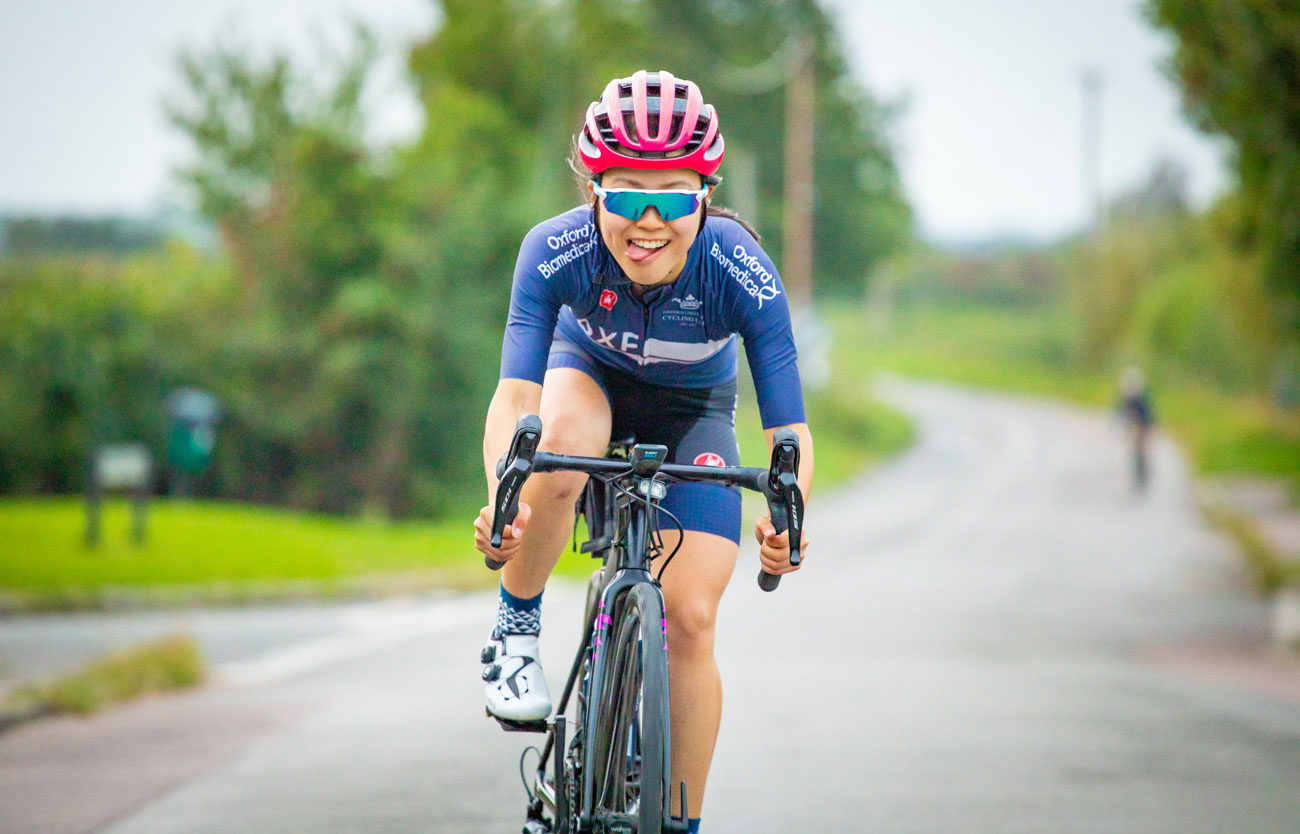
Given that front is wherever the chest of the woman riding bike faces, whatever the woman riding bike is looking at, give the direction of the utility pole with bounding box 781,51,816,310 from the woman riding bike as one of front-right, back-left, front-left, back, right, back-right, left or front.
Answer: back

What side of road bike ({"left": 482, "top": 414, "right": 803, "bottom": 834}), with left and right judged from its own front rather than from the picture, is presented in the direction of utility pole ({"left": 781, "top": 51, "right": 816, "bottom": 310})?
back

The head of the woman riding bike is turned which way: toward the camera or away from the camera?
toward the camera

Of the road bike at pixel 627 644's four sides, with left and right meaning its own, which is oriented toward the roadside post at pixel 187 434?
back

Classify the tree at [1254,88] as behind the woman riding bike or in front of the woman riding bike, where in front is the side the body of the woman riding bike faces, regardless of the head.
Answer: behind

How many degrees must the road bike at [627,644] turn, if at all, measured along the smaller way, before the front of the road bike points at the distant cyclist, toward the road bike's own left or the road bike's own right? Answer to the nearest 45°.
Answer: approximately 180°

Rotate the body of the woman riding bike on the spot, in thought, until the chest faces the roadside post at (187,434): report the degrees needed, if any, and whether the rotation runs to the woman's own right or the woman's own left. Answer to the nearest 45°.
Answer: approximately 180°

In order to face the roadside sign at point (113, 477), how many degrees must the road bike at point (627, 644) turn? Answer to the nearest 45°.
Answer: approximately 135° to its right

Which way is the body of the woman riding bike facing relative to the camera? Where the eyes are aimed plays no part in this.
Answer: toward the camera
